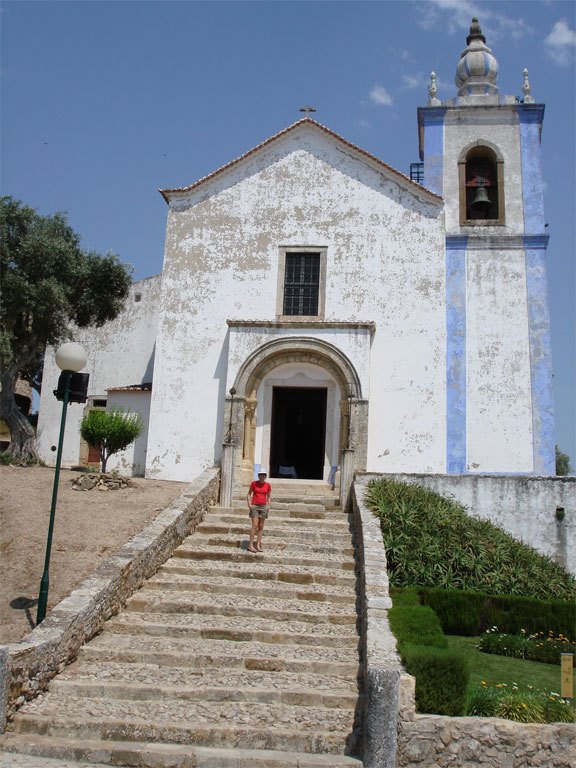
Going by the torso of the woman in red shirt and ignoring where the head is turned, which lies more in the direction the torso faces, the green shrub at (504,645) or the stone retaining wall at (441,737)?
the stone retaining wall

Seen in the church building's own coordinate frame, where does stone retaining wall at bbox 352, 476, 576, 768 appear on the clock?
The stone retaining wall is roughly at 12 o'clock from the church building.

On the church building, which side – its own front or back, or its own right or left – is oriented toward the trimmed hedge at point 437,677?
front

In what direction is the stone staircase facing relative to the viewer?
toward the camera

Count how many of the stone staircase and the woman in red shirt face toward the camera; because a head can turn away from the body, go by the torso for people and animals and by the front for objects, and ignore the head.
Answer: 2

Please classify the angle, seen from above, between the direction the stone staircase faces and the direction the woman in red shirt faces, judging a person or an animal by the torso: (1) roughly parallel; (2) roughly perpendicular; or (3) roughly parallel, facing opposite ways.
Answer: roughly parallel

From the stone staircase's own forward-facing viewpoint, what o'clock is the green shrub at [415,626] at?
The green shrub is roughly at 9 o'clock from the stone staircase.

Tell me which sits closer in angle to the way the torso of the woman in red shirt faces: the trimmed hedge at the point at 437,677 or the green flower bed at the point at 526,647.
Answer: the trimmed hedge

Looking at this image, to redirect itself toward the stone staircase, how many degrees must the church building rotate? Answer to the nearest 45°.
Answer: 0° — it already faces it

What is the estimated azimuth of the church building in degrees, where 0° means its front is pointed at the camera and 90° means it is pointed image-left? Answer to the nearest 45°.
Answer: approximately 0°
